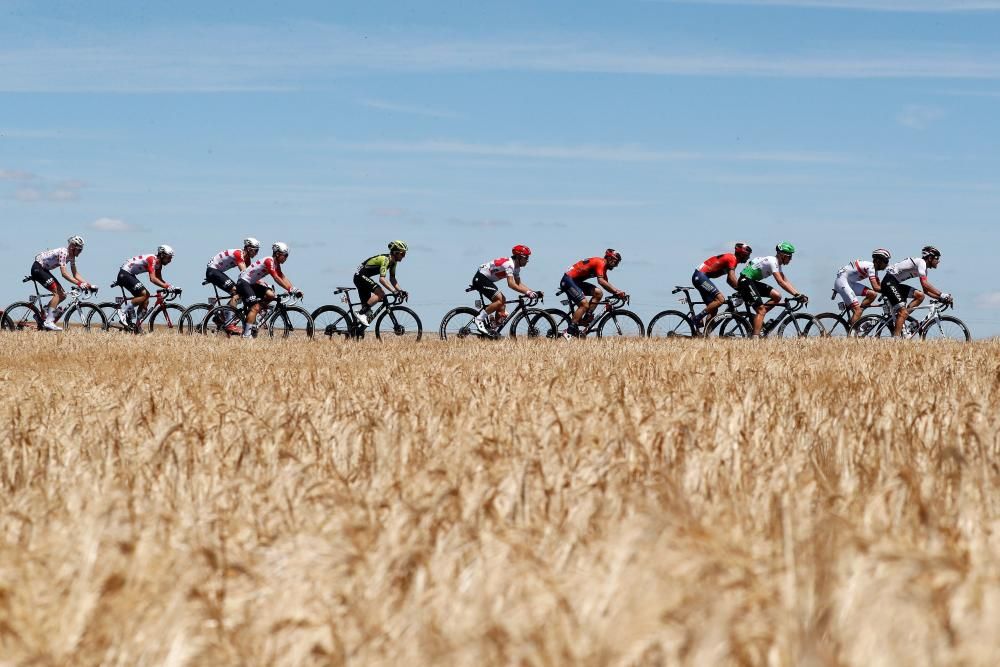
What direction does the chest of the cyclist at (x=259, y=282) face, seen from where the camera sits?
to the viewer's right

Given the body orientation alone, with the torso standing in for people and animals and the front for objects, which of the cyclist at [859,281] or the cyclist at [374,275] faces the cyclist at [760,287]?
the cyclist at [374,275]

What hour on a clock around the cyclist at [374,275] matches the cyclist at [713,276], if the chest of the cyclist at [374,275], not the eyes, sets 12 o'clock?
the cyclist at [713,276] is roughly at 12 o'clock from the cyclist at [374,275].

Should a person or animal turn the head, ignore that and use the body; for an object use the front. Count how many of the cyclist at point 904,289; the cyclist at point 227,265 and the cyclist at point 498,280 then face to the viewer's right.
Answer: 3

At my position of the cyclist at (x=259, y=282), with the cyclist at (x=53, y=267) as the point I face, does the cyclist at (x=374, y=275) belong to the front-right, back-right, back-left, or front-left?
back-right

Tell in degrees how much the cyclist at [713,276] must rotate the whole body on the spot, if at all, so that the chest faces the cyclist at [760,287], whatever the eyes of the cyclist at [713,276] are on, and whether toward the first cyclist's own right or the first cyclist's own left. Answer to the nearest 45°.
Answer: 0° — they already face them

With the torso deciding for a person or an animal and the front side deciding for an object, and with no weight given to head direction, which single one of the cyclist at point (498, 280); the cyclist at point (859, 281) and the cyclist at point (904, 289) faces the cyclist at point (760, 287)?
the cyclist at point (498, 280)

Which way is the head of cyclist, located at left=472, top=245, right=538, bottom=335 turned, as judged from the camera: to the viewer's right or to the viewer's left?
to the viewer's right

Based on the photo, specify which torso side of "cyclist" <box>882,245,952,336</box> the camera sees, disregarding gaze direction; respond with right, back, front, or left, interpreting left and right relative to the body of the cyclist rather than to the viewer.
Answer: right

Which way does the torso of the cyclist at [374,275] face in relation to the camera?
to the viewer's right

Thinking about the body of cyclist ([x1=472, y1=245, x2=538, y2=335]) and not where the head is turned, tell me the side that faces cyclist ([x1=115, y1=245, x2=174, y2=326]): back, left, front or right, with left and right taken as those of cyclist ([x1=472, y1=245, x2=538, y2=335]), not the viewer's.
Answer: back

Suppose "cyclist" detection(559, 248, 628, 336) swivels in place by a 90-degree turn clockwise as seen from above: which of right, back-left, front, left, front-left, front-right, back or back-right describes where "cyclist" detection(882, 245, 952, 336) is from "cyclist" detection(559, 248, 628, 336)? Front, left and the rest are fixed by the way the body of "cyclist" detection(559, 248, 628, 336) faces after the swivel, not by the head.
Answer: left

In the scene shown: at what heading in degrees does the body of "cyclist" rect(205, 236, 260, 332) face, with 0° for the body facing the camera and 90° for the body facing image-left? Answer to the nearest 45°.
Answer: approximately 270°

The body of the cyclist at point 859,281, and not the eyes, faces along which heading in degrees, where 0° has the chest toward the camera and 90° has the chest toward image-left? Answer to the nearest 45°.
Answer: approximately 270°

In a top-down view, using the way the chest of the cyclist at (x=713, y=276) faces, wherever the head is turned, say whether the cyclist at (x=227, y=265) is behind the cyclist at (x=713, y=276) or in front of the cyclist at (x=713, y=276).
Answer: behind

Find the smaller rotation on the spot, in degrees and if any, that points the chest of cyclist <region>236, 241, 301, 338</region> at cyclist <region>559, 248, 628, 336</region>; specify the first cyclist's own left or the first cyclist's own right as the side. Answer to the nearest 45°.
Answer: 0° — they already face them

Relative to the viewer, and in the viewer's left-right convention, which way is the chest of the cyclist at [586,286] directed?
facing to the right of the viewer

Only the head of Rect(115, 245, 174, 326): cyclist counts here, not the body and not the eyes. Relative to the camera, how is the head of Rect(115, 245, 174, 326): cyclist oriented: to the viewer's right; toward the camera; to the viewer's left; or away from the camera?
to the viewer's right

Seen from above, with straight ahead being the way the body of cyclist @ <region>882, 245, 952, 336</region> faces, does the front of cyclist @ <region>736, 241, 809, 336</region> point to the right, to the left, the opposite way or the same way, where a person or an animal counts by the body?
the same way

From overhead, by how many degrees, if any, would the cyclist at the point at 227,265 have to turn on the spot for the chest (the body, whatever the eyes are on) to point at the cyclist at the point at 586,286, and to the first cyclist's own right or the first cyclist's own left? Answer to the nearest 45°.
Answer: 0° — they already face them
